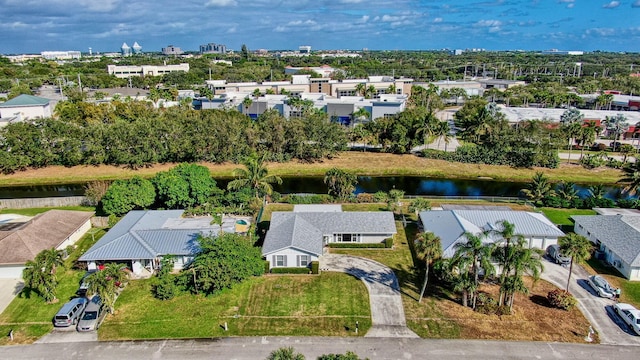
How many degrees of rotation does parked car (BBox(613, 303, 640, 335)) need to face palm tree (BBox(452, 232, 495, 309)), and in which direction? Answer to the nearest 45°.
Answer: approximately 90° to its left

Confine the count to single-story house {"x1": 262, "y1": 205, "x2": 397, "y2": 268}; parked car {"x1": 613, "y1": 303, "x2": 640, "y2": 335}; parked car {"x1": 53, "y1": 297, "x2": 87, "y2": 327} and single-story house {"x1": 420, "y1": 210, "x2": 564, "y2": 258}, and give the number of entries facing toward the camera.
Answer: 2

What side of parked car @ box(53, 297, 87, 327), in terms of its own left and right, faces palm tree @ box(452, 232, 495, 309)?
right

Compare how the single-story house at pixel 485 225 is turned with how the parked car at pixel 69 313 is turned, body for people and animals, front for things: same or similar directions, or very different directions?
very different directions

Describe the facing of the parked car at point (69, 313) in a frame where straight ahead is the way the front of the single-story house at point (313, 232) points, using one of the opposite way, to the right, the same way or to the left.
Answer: the opposite way

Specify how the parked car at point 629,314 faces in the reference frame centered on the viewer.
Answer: facing away from the viewer and to the left of the viewer

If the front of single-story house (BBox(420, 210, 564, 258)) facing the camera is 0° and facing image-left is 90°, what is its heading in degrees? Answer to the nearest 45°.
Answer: approximately 0°

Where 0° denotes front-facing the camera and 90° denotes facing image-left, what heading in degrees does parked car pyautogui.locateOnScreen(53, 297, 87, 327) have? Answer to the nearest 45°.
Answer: approximately 225°

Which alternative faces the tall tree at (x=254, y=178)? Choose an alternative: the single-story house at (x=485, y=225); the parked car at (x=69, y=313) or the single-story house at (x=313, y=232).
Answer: the parked car

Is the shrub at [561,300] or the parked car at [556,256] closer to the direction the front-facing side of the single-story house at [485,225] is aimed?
the shrub

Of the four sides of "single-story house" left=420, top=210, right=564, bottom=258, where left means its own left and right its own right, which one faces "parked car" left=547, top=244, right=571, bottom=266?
left

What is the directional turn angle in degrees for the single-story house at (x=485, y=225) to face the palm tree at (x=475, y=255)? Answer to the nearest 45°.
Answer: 0° — it already faces it

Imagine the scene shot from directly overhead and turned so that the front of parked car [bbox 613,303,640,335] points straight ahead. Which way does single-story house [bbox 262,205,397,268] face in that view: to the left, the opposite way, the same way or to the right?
the opposite way

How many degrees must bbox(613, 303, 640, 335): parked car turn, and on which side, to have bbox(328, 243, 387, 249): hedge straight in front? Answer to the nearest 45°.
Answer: approximately 45° to its left
